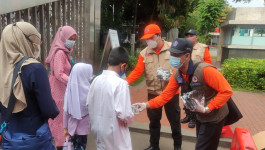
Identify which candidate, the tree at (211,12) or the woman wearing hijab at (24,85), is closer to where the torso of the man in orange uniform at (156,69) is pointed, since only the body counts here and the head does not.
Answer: the woman wearing hijab

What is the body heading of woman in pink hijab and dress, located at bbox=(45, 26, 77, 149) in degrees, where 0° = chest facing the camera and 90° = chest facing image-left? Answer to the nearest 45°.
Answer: approximately 270°

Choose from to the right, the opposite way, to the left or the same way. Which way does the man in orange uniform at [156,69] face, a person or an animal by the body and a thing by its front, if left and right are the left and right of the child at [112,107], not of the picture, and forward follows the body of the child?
the opposite way

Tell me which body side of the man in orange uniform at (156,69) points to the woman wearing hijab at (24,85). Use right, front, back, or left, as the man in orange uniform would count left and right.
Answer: front

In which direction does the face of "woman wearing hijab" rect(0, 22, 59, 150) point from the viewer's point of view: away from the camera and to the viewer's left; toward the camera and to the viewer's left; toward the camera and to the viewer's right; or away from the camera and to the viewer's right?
away from the camera and to the viewer's right

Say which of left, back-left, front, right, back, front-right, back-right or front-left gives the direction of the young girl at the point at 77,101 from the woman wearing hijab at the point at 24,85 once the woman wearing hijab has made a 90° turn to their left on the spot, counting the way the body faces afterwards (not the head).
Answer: right

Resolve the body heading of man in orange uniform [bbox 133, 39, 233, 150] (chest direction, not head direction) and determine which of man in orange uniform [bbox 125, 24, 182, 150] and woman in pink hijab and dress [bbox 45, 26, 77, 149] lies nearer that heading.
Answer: the woman in pink hijab and dress

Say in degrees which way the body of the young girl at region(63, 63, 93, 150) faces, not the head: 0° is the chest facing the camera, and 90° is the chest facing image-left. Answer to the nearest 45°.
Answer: approximately 225°

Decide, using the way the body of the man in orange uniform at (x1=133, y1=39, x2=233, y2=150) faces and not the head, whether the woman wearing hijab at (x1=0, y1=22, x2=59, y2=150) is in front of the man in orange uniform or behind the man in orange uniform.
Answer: in front

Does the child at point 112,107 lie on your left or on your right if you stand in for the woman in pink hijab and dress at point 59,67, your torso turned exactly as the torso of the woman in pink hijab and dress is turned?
on your right

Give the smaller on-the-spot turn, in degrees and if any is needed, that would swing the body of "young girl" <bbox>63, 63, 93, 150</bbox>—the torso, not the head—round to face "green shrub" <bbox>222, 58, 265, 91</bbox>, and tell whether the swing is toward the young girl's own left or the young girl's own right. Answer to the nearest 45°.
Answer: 0° — they already face it

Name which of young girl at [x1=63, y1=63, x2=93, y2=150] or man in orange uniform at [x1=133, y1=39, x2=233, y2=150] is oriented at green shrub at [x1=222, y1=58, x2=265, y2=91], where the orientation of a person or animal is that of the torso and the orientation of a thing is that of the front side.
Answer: the young girl

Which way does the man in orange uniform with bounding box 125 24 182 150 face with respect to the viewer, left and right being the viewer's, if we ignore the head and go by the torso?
facing the viewer and to the left of the viewer

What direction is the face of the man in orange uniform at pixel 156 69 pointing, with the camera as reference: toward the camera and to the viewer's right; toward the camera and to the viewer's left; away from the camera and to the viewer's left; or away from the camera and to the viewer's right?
toward the camera and to the viewer's left

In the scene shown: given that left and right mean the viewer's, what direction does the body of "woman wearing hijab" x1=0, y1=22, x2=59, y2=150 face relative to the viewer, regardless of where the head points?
facing away from the viewer and to the right of the viewer

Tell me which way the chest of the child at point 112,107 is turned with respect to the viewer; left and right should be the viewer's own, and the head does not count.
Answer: facing away from the viewer and to the right of the viewer

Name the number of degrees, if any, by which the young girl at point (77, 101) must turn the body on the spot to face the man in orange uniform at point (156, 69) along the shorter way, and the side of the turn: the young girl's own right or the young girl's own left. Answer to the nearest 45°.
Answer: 0° — they already face them

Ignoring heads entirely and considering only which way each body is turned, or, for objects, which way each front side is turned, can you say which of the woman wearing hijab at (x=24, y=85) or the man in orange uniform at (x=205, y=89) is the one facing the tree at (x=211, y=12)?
the woman wearing hijab

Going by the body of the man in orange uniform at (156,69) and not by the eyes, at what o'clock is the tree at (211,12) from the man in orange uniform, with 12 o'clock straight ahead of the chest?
The tree is roughly at 5 o'clock from the man in orange uniform.
